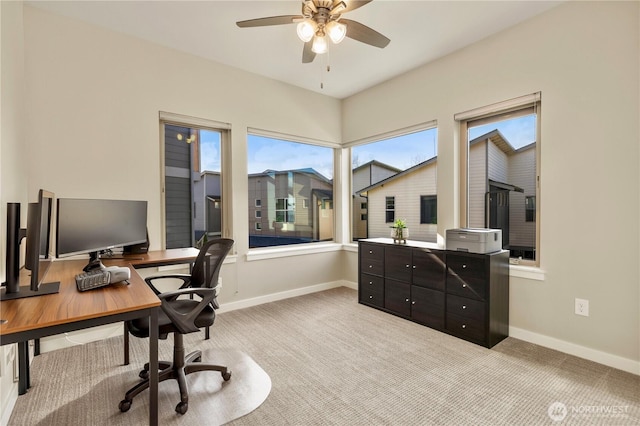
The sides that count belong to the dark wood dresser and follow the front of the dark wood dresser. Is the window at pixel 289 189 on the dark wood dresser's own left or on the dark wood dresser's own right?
on the dark wood dresser's own right

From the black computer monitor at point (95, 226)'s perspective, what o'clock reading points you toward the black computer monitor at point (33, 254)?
the black computer monitor at point (33, 254) is roughly at 2 o'clock from the black computer monitor at point (95, 226).

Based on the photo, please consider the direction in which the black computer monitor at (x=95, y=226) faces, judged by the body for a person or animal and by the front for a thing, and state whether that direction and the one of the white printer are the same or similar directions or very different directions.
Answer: very different directions

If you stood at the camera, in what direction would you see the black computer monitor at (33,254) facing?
facing to the right of the viewer

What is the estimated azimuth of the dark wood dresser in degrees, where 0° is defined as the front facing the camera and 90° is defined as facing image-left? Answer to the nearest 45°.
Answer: approximately 45°

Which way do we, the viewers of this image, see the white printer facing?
facing the viewer and to the left of the viewer

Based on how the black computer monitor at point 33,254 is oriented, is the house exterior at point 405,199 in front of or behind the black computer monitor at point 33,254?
in front

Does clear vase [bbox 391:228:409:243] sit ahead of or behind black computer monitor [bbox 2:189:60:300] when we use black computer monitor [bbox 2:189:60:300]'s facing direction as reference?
ahead

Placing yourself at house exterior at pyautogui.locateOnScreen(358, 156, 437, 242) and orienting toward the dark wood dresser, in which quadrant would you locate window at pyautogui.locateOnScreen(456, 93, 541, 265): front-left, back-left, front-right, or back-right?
front-left

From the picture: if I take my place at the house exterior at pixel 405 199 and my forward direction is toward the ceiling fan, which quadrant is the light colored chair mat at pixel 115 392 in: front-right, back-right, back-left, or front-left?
front-right

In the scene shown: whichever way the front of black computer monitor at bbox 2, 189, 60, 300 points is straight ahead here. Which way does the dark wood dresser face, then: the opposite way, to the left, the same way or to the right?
the opposite way
